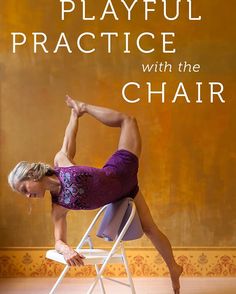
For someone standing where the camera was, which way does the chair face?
facing the viewer and to the left of the viewer
